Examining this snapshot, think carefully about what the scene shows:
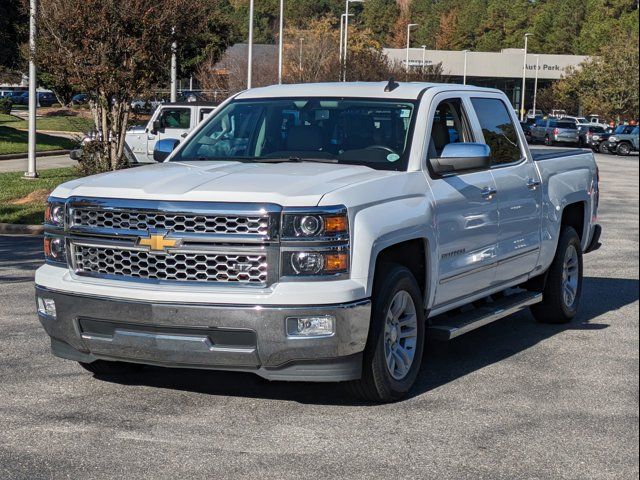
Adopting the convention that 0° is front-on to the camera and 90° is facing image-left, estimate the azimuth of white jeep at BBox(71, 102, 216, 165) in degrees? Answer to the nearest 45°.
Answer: approximately 90°

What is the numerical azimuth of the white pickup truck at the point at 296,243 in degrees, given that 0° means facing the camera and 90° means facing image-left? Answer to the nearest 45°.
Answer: approximately 45°

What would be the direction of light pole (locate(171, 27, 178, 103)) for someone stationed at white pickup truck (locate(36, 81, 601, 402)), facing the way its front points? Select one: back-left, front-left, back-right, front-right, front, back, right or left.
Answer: back-right

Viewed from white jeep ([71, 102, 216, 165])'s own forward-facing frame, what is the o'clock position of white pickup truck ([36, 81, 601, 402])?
white pickup truck ([36, 81, 601, 402]) is roughly at 9 o'clock from white jeep ([71, 102, 216, 165]).

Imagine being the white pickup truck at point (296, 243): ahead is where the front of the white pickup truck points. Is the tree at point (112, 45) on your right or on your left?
on your right

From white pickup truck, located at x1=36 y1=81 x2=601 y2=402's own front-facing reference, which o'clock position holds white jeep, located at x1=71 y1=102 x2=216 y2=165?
white jeep, located at x1=71 y1=102 x2=216 y2=165 is roughly at 4 o'clock from white pickup truck, located at x1=36 y1=81 x2=601 y2=402.
